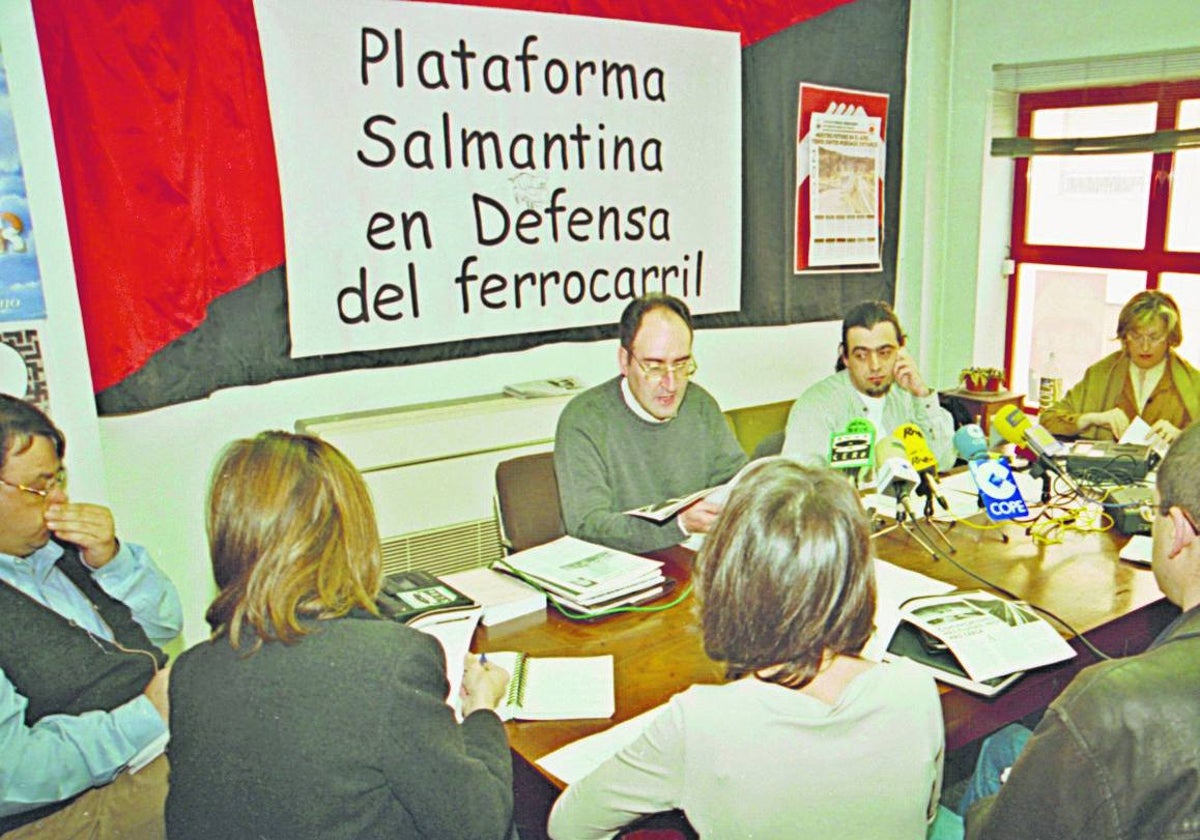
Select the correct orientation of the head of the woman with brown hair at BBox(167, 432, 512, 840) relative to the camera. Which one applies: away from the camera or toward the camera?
away from the camera

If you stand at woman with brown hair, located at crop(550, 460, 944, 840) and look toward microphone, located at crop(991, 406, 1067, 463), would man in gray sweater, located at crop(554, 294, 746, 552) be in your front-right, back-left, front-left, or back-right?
front-left

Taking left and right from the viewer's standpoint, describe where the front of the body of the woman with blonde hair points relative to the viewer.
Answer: facing the viewer

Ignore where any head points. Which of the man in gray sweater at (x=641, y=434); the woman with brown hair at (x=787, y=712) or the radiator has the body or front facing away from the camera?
the woman with brown hair

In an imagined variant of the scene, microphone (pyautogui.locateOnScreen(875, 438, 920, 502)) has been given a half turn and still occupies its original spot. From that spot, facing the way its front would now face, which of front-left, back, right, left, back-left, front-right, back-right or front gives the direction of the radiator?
back-right

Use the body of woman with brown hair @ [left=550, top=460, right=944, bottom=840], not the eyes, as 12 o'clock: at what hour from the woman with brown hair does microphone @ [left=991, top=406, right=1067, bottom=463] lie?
The microphone is roughly at 1 o'clock from the woman with brown hair.

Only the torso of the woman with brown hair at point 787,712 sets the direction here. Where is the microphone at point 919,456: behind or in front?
in front

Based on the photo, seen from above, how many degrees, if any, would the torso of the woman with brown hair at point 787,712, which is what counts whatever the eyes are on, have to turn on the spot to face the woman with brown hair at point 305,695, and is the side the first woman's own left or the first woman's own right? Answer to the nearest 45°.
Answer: approximately 90° to the first woman's own left

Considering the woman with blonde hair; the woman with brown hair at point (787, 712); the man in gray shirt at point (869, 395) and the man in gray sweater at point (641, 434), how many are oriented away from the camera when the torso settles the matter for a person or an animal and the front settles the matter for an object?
1

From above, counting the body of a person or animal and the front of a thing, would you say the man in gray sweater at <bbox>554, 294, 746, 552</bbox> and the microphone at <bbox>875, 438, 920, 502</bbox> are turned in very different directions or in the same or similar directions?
very different directions

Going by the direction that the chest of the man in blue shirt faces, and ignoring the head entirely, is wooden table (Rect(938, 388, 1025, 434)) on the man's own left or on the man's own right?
on the man's own left

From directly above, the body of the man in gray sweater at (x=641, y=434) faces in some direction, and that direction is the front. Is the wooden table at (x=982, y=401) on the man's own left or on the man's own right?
on the man's own left

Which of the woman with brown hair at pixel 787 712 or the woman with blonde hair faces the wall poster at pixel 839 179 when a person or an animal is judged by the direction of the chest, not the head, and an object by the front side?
the woman with brown hair

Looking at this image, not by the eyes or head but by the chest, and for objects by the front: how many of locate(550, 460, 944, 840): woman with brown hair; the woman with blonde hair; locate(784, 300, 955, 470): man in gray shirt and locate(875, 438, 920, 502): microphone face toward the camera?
2

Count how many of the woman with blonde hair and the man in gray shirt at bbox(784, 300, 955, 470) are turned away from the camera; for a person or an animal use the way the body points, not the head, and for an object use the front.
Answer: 0

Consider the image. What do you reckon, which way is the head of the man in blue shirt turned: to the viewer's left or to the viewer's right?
to the viewer's right

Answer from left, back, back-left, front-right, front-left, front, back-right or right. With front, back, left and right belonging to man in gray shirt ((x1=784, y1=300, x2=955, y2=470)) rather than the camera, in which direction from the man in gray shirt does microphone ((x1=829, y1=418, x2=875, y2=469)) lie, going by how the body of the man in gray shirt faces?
front
